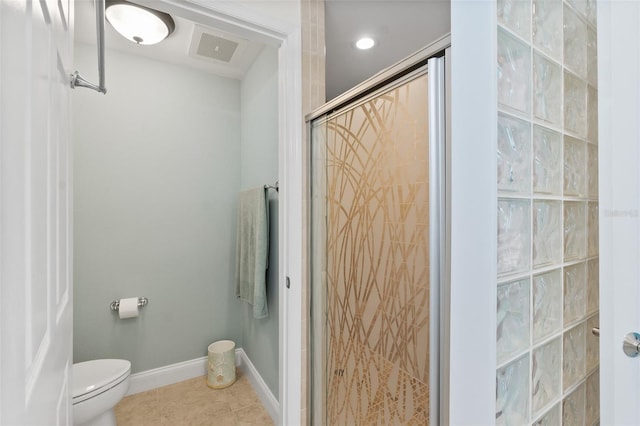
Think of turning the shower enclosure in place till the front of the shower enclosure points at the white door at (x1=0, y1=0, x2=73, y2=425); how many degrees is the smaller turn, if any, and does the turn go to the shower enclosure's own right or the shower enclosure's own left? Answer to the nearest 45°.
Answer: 0° — it already faces it

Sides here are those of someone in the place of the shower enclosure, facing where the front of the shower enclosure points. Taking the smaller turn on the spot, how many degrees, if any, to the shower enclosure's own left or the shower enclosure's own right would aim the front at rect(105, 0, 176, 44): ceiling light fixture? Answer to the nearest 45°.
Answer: approximately 45° to the shower enclosure's own right

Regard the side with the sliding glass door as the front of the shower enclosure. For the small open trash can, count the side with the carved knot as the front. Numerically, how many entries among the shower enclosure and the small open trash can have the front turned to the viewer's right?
0

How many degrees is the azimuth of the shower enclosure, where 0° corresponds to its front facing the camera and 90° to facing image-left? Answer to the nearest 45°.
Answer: approximately 45°
